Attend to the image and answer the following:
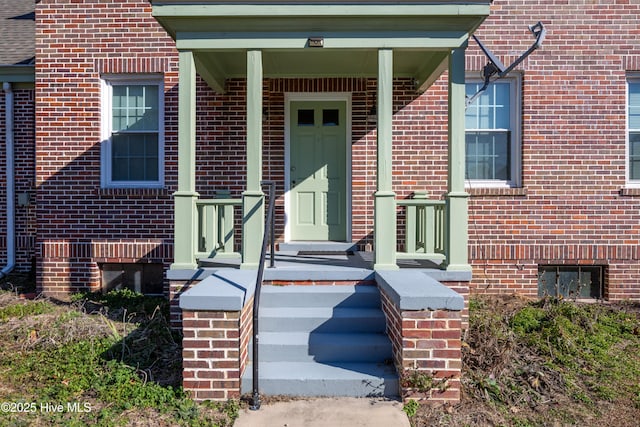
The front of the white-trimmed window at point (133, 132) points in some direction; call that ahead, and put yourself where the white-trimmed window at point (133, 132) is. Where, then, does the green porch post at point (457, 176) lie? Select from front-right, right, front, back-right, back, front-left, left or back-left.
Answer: front-left

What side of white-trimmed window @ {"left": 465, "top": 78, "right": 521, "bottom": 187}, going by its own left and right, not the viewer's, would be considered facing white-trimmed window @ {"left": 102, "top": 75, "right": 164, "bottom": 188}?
right

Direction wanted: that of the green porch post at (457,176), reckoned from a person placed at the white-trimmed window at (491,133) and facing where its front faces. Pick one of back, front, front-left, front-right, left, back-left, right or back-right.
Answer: front

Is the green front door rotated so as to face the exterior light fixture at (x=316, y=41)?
yes

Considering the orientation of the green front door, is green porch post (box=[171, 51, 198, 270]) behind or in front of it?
in front

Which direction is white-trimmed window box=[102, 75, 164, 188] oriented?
toward the camera

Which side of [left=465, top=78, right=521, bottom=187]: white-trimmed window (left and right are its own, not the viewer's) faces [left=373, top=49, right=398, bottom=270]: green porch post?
front

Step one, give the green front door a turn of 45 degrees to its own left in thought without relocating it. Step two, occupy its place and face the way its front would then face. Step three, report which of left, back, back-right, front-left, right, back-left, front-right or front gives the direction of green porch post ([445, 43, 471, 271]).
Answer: front

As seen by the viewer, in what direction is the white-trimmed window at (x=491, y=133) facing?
toward the camera

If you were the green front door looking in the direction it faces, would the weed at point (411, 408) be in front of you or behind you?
in front

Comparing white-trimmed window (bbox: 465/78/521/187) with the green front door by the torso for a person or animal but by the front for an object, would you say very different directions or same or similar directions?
same or similar directions

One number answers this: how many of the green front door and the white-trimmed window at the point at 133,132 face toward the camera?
2

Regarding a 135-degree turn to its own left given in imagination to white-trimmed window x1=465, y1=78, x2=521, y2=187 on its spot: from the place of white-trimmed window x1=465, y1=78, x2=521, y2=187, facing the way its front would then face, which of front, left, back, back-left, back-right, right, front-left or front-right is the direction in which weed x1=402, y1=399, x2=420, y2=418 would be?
back-right

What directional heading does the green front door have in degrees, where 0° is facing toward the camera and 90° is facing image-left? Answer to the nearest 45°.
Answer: approximately 0°
